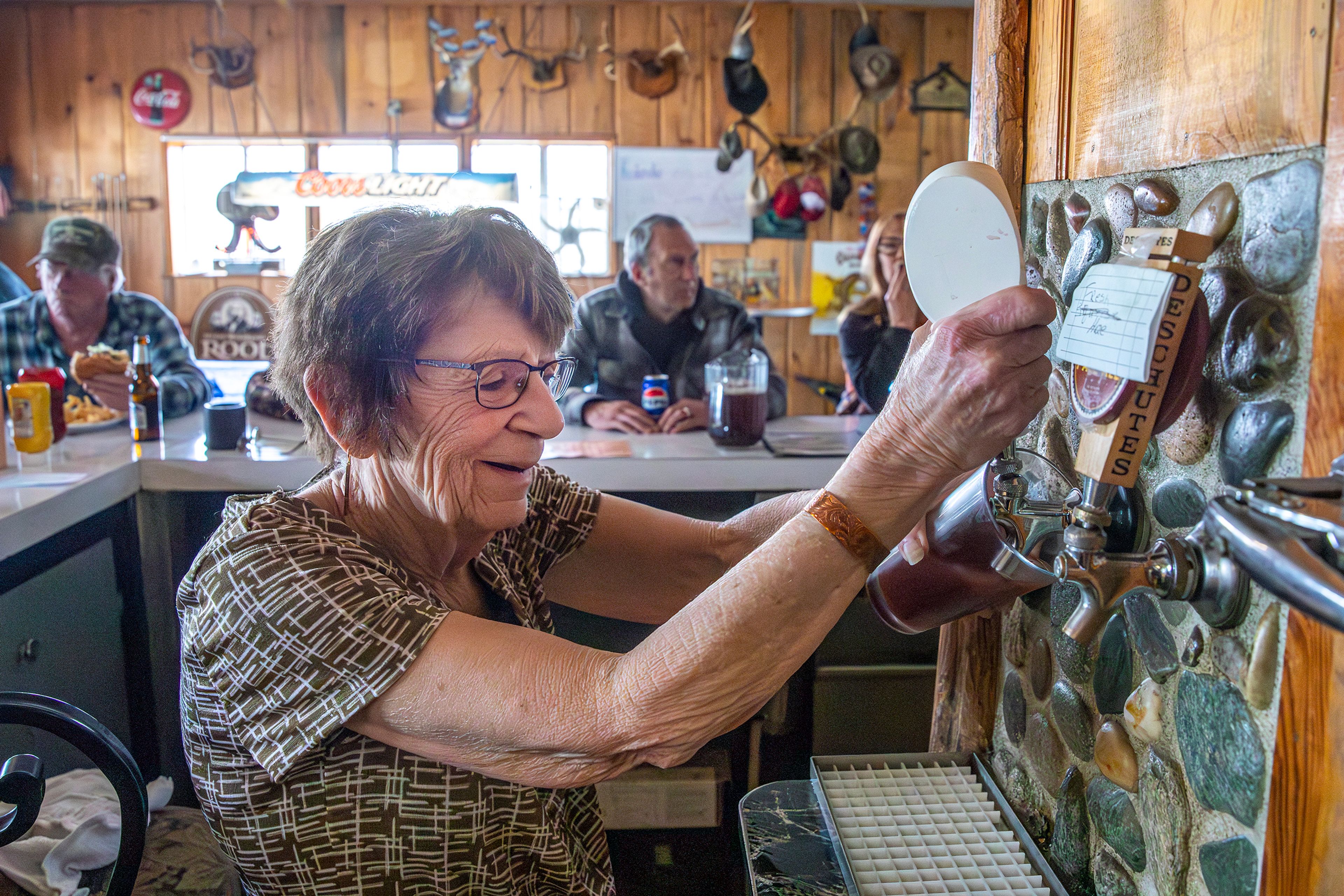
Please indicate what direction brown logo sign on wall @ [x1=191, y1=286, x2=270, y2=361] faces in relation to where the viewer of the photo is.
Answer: facing the viewer

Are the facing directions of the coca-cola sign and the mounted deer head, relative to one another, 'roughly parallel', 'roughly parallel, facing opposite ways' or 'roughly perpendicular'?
roughly parallel

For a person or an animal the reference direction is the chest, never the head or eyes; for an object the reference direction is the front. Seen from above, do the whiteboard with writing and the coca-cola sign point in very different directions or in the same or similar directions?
same or similar directions

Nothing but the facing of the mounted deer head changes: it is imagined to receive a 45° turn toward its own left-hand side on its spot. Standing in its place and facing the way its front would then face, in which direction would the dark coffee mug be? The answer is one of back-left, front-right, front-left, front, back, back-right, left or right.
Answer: front-right

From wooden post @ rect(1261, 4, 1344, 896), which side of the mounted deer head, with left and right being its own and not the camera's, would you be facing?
front

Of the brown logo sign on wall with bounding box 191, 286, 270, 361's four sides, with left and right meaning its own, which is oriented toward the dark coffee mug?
front

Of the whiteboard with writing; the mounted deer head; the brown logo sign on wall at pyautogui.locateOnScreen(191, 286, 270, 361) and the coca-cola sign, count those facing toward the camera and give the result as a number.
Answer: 4

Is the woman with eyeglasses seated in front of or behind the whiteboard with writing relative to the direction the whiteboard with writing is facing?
in front

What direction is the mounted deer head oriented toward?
toward the camera

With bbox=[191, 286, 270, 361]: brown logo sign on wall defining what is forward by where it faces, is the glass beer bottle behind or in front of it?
in front

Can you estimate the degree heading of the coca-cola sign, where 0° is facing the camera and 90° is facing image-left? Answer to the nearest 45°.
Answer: approximately 0°

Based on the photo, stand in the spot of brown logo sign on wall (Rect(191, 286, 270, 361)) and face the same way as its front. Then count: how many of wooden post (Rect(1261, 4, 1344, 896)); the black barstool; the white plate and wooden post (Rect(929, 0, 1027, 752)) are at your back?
0

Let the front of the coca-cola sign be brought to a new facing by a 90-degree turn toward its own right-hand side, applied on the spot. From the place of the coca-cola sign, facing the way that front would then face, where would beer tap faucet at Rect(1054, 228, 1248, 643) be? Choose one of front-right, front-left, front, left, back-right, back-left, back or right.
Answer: left

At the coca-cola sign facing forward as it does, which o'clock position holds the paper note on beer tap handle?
The paper note on beer tap handle is roughly at 12 o'clock from the coca-cola sign.

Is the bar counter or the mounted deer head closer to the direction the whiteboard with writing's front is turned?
the bar counter
